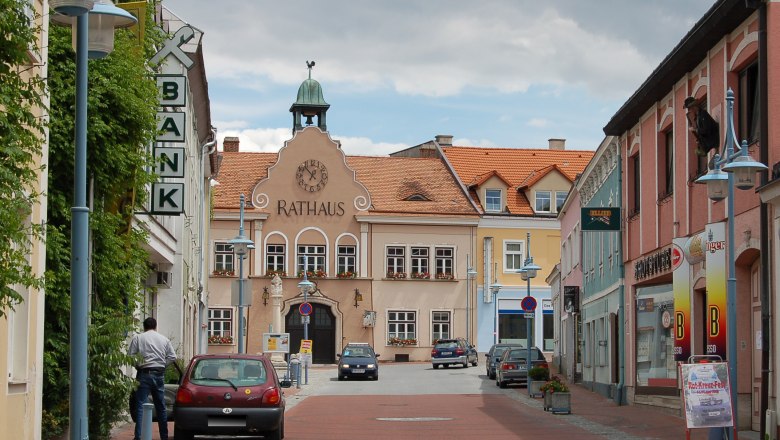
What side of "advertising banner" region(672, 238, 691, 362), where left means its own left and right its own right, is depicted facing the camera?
front

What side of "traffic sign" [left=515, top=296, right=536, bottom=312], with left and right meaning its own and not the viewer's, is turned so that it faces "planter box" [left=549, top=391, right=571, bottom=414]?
front

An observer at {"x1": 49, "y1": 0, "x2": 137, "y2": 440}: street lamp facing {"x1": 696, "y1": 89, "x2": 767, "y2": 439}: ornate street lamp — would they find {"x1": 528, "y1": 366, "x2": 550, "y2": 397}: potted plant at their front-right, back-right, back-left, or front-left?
front-left

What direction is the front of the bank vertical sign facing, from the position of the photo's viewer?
facing the viewer

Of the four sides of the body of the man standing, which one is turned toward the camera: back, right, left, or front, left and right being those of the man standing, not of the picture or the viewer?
back

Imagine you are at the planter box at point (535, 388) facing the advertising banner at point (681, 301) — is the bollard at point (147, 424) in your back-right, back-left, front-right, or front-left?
front-right

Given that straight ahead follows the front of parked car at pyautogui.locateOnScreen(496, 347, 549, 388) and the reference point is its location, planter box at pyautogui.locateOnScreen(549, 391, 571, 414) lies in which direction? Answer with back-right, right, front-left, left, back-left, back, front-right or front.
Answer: back

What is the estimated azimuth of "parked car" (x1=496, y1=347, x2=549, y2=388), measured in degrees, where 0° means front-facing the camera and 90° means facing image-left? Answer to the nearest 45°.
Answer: approximately 180°
